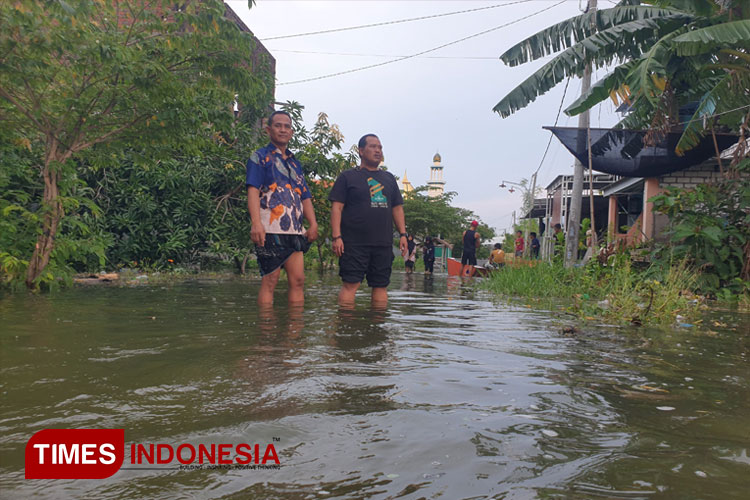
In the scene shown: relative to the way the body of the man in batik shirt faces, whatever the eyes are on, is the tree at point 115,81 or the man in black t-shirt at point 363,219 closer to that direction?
the man in black t-shirt

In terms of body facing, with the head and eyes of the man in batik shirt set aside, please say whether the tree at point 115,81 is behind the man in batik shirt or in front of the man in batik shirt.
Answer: behind

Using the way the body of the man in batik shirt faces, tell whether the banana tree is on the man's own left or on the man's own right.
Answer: on the man's own left

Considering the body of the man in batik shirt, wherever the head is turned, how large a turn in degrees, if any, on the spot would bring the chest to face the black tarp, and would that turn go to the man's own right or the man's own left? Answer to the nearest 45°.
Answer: approximately 90° to the man's own left

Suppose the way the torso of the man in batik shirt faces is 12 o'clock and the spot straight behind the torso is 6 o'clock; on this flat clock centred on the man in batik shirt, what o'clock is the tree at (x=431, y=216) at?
The tree is roughly at 8 o'clock from the man in batik shirt.

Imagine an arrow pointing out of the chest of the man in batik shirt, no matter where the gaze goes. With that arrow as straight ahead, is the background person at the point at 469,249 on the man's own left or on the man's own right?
on the man's own left

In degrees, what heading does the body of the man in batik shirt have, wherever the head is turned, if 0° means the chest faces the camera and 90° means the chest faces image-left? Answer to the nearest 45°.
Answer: approximately 315°

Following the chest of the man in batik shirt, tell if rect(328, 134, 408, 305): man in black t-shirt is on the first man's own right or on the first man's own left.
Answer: on the first man's own left
